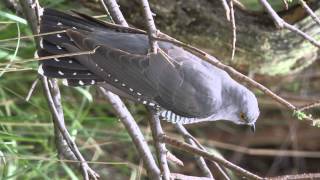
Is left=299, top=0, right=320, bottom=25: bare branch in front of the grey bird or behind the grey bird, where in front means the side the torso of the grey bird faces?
in front

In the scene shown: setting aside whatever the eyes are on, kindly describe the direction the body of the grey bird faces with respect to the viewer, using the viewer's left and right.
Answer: facing to the right of the viewer

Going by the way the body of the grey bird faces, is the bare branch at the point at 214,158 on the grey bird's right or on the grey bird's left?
on the grey bird's right
